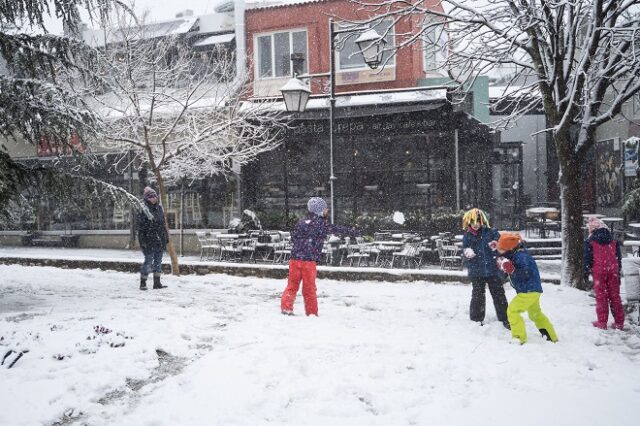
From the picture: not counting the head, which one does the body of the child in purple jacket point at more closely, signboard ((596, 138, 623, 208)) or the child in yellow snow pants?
the signboard

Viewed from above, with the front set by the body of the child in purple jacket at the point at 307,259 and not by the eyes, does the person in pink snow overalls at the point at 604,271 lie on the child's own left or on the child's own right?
on the child's own right

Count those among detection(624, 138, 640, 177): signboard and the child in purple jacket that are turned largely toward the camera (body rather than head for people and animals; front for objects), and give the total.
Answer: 1

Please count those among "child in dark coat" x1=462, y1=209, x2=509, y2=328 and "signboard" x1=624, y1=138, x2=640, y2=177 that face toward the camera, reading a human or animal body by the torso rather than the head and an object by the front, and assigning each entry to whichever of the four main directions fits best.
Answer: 2

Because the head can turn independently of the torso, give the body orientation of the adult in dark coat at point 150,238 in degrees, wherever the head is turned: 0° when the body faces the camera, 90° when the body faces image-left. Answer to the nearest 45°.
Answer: approximately 315°

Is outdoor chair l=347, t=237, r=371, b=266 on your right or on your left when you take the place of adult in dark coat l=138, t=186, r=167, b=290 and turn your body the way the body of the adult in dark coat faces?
on your left

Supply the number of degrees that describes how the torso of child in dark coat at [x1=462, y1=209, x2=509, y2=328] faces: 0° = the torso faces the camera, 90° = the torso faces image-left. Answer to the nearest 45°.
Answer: approximately 0°

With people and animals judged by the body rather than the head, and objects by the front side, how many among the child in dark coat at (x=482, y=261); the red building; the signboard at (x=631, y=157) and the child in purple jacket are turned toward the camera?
3

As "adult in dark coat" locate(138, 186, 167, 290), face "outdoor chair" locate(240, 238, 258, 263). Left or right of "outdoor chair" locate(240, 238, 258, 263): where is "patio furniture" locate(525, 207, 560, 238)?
right
